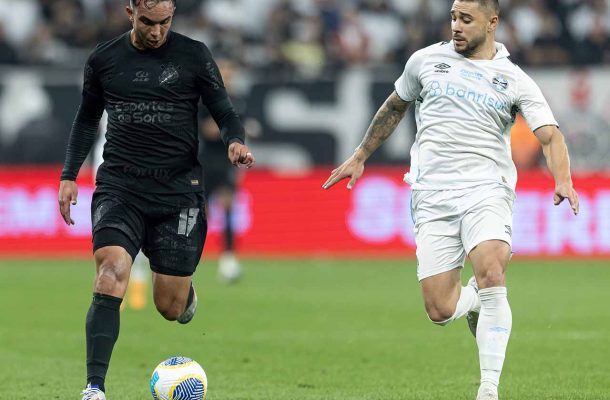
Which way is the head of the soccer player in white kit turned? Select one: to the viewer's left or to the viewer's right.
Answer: to the viewer's left

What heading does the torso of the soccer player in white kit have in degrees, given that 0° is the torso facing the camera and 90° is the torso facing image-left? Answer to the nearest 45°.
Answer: approximately 0°

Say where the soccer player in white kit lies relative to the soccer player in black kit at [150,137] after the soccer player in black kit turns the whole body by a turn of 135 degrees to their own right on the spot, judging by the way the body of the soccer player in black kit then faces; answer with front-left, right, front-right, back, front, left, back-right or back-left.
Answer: back-right

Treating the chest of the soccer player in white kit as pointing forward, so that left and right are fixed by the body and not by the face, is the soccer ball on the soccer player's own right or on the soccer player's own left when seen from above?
on the soccer player's own right
